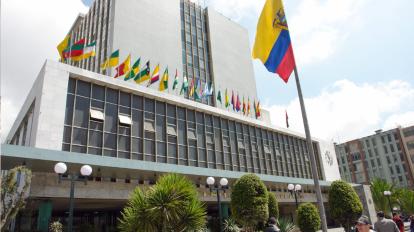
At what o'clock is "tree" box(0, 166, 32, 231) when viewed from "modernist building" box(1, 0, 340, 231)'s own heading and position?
The tree is roughly at 2 o'clock from the modernist building.

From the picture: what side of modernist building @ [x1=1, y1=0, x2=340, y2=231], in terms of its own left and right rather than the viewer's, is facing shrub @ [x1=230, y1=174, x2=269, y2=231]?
front

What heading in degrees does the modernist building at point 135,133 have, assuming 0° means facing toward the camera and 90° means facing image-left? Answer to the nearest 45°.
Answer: approximately 315°

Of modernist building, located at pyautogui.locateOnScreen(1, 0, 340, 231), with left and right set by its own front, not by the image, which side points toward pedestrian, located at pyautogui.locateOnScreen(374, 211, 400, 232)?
front

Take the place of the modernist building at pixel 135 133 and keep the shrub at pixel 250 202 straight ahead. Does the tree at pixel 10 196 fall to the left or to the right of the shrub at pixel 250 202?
right

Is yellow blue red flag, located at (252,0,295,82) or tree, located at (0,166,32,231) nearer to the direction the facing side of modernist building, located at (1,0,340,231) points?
the yellow blue red flag

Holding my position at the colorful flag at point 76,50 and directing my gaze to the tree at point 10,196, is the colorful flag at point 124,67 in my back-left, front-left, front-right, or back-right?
back-left
